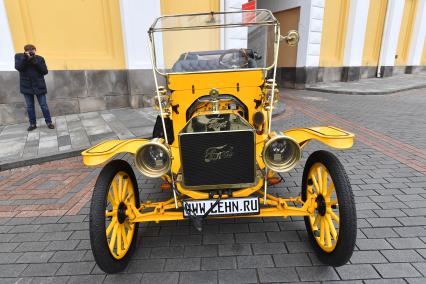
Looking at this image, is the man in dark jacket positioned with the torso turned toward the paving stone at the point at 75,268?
yes

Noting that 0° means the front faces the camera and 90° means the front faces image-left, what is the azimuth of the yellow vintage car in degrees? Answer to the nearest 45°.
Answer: approximately 0°

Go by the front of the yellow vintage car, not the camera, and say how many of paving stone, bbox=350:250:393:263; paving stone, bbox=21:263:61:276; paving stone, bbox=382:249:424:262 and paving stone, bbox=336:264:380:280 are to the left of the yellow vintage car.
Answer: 3

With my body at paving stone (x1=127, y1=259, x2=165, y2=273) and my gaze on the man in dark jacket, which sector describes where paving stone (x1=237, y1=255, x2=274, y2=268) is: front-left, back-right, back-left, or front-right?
back-right

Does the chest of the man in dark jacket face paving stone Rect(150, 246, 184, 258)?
yes

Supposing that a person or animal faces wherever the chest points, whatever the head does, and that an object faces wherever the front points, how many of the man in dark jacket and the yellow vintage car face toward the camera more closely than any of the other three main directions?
2

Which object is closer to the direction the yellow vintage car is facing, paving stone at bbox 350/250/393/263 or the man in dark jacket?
the paving stone

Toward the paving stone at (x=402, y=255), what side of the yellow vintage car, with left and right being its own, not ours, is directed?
left

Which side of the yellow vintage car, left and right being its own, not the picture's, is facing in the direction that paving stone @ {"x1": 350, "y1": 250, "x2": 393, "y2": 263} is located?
left
